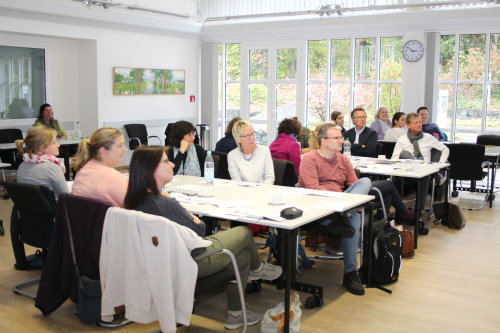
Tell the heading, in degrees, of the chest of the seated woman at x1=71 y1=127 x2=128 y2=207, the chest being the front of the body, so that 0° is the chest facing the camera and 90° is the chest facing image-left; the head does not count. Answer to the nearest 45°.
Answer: approximately 225°

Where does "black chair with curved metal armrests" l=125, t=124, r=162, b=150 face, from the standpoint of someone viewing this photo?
facing the viewer and to the right of the viewer

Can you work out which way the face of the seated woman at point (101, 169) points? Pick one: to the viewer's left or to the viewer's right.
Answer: to the viewer's right

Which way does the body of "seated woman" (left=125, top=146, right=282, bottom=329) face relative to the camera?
to the viewer's right

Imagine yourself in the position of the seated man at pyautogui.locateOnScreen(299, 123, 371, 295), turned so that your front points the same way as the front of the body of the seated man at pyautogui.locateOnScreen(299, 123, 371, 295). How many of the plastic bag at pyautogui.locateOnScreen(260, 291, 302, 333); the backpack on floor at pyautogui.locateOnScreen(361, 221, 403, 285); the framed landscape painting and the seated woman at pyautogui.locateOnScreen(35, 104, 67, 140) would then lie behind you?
2

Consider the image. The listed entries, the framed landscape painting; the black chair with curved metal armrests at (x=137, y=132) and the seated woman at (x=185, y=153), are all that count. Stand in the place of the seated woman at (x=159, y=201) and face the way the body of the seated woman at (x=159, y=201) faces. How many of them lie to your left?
3

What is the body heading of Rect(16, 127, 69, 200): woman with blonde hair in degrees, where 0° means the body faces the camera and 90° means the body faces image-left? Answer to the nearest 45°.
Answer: approximately 225°

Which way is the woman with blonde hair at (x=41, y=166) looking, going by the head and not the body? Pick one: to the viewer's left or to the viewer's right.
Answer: to the viewer's right

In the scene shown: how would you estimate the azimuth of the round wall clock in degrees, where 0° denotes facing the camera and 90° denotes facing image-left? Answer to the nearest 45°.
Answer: approximately 0°

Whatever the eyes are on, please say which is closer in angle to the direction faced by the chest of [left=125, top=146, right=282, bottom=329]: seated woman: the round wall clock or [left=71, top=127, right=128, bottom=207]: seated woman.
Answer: the round wall clock

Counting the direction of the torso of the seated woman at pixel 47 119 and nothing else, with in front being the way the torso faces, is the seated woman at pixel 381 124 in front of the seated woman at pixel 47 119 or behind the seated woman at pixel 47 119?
in front
